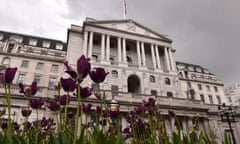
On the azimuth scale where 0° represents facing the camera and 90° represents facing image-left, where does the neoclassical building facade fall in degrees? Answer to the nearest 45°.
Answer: approximately 315°

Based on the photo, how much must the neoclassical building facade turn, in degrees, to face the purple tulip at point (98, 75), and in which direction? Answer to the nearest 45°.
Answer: approximately 45° to its right

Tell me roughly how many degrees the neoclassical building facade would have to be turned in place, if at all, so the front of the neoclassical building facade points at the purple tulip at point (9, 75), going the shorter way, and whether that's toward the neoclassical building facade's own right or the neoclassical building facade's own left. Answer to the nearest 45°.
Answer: approximately 45° to the neoclassical building facade's own right

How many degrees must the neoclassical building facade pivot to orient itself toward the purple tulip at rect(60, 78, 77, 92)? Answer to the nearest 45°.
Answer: approximately 45° to its right
